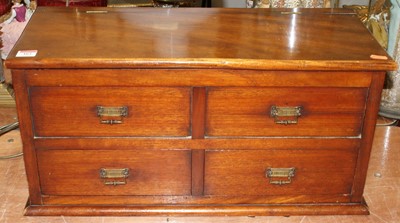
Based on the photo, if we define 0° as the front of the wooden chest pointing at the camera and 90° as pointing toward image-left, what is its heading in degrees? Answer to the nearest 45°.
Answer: approximately 0°
